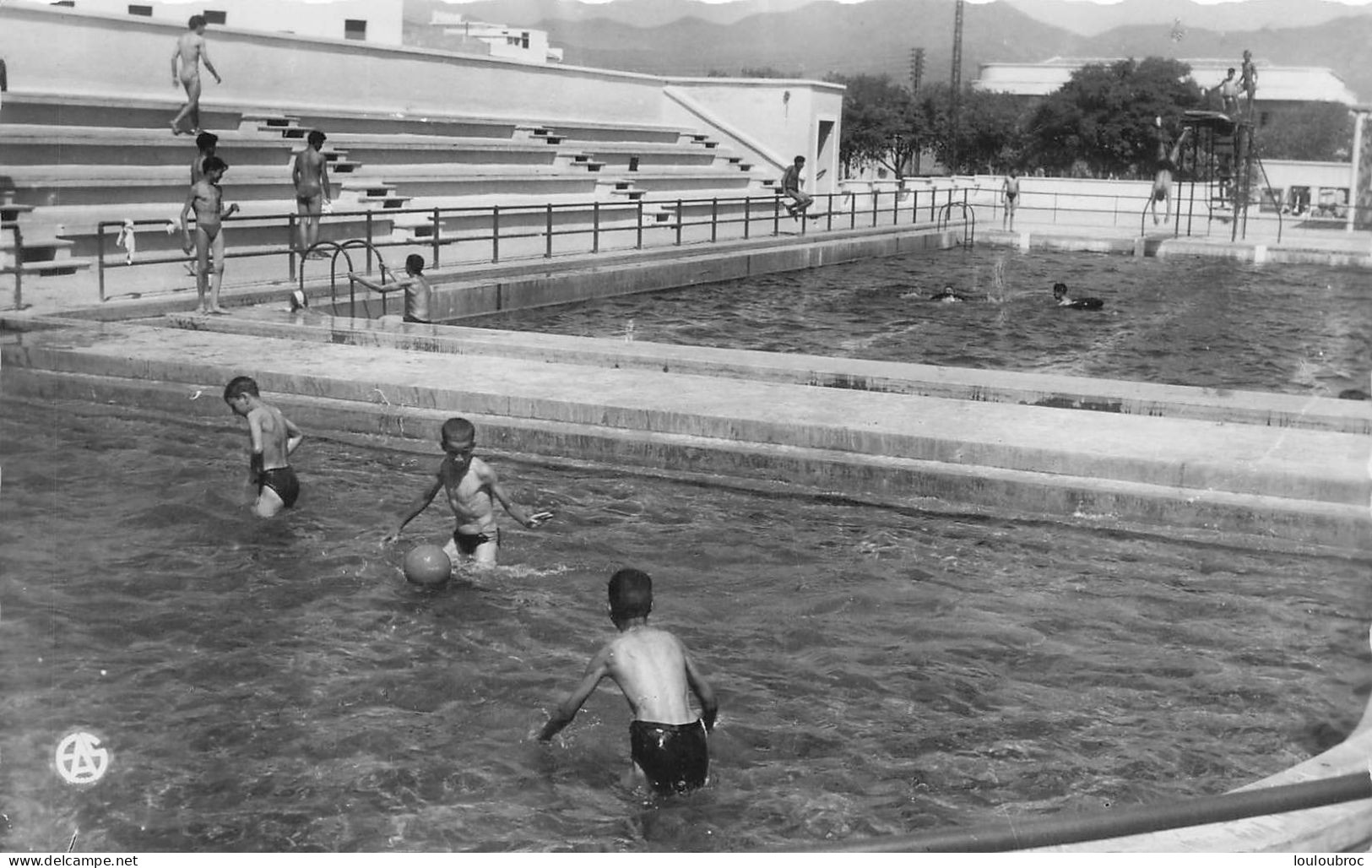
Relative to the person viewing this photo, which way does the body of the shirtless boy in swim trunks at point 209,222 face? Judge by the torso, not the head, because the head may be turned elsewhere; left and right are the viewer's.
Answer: facing the viewer and to the right of the viewer

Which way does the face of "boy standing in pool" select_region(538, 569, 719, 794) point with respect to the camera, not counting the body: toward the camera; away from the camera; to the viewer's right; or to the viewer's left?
away from the camera

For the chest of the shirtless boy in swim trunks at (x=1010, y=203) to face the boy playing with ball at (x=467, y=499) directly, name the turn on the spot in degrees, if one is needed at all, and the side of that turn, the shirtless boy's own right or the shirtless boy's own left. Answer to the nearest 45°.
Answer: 0° — they already face them

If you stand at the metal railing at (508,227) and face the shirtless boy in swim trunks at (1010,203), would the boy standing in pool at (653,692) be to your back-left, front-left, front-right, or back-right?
back-right

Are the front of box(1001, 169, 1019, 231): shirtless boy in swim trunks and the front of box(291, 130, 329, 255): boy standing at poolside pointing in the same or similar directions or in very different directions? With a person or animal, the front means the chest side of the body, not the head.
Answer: very different directions

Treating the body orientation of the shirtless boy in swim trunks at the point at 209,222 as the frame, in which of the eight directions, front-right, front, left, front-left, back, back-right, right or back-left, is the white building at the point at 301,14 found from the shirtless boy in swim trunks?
back-left

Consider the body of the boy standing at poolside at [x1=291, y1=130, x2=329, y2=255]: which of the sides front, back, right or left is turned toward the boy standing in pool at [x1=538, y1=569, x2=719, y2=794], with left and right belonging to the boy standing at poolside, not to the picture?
back

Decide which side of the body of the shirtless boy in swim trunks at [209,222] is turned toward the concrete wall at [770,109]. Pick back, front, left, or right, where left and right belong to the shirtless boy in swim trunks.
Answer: left

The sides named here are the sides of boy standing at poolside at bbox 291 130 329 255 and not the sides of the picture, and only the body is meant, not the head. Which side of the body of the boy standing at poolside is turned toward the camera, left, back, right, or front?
back

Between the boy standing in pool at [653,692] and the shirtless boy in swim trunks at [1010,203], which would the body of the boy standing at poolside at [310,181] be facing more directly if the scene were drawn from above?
the shirtless boy in swim trunks

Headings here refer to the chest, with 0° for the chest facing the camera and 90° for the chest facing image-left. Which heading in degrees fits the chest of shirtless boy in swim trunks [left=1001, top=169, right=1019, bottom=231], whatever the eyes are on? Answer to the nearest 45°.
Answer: approximately 0°

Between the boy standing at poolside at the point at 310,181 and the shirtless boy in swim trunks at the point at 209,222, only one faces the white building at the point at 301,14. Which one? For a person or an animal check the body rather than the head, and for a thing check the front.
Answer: the boy standing at poolside
